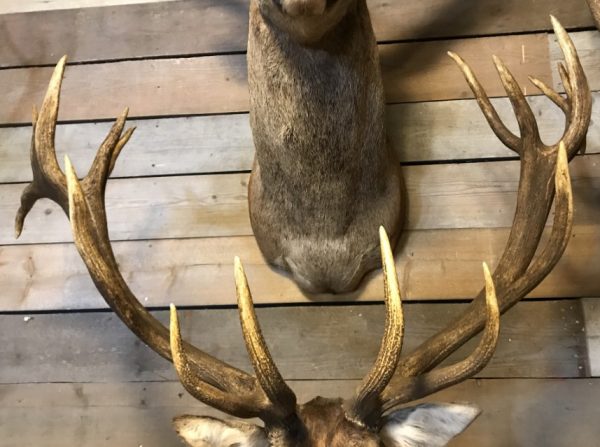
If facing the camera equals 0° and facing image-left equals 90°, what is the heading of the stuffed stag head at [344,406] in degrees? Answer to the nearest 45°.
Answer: approximately 0°

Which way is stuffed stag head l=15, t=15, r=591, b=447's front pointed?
toward the camera
